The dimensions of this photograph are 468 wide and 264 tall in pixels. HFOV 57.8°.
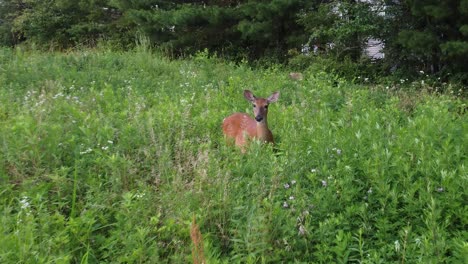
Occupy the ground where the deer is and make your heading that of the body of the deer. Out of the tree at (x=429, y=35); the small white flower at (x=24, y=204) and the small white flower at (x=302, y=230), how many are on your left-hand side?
1

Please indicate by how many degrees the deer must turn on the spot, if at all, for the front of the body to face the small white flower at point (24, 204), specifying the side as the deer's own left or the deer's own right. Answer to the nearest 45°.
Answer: approximately 90° to the deer's own right

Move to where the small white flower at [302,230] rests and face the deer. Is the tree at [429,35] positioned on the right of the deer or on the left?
right

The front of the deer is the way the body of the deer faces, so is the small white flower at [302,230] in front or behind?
in front

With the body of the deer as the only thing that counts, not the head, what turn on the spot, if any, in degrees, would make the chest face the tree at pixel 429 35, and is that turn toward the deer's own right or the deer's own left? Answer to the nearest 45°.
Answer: approximately 90° to the deer's own left

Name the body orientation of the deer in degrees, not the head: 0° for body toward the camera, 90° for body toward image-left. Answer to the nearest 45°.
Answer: approximately 315°

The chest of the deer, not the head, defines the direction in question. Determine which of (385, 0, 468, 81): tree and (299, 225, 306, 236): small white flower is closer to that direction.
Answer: the small white flower
